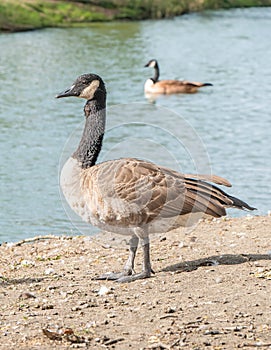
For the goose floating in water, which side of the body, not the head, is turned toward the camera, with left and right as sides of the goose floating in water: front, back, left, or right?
left

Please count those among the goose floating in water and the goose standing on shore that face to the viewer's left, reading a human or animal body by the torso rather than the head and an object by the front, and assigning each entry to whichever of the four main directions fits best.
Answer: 2

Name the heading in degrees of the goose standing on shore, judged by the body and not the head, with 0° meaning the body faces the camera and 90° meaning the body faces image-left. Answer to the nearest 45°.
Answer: approximately 90°

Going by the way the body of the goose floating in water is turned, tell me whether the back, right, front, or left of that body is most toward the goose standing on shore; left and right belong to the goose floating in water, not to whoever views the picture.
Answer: left

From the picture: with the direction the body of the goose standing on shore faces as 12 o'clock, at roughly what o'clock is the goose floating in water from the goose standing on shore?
The goose floating in water is roughly at 3 o'clock from the goose standing on shore.
